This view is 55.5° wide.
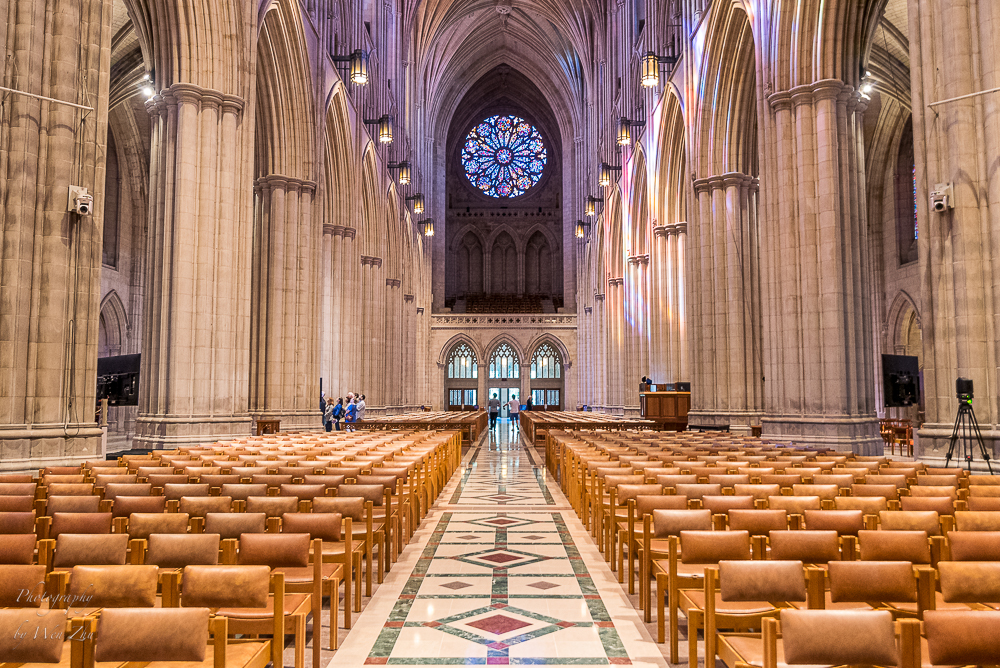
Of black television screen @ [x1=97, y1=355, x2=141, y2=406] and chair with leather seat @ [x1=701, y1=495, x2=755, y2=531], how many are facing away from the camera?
1

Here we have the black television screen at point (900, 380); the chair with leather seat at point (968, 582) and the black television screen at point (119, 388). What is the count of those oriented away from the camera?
1
